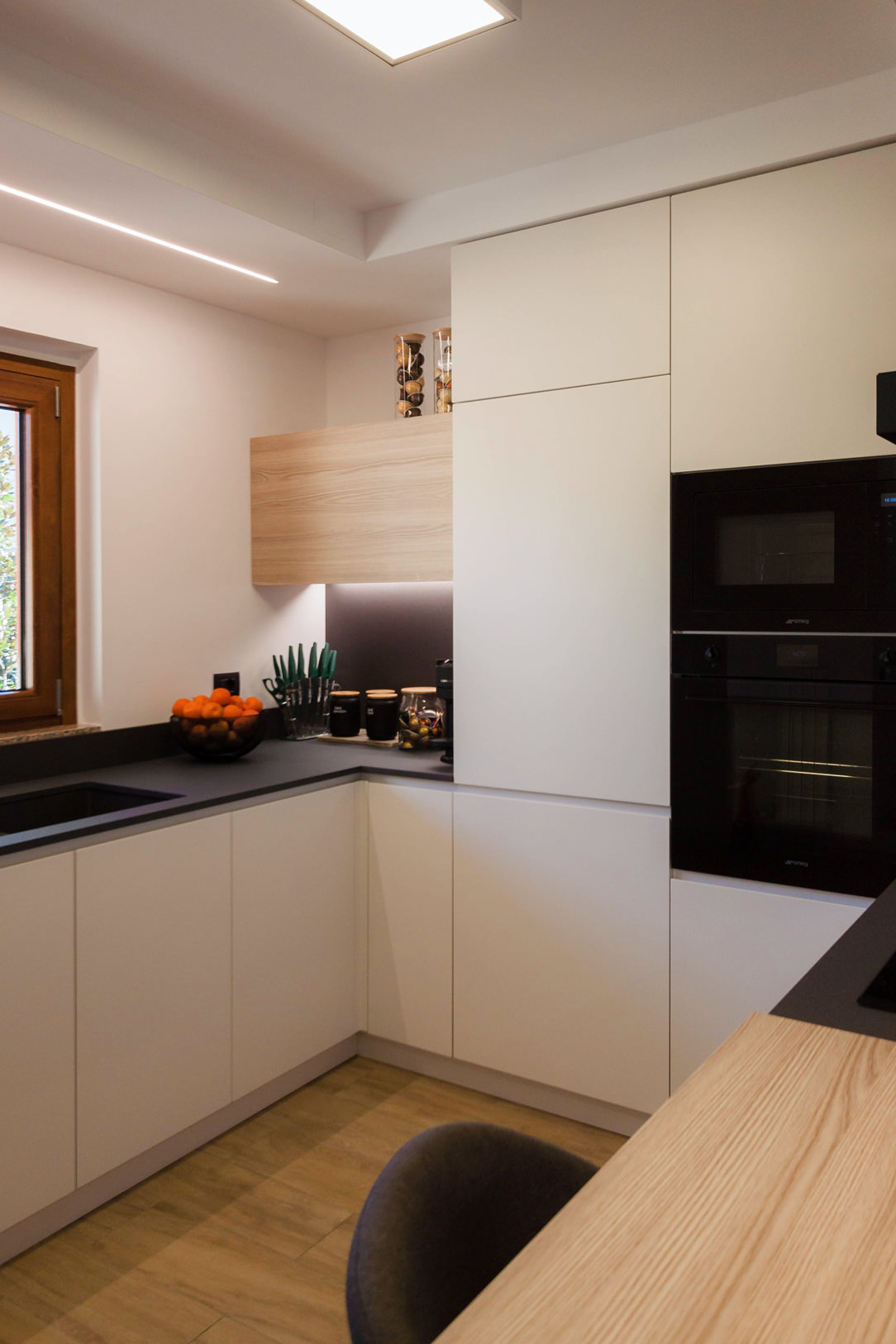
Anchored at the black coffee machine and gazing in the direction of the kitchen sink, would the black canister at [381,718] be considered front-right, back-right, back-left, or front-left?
front-right

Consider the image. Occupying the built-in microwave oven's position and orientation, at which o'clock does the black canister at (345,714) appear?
The black canister is roughly at 4 o'clock from the built-in microwave oven.

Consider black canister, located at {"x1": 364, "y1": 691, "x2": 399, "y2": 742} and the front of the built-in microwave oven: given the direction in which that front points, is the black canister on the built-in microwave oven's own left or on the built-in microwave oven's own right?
on the built-in microwave oven's own right

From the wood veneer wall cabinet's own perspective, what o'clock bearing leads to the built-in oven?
The built-in oven is roughly at 9 o'clock from the wood veneer wall cabinet.

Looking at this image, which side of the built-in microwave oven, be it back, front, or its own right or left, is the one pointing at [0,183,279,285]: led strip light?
right

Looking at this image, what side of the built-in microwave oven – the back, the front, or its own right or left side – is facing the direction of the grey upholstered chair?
front

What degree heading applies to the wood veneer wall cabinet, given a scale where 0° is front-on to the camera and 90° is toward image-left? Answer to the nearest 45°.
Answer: approximately 45°

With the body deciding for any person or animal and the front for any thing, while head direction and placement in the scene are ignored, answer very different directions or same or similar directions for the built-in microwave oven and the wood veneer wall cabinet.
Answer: same or similar directions

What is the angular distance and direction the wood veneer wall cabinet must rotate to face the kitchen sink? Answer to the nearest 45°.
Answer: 0° — it already faces it

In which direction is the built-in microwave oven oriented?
toward the camera

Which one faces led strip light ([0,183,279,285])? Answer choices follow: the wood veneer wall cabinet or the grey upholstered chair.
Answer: the wood veneer wall cabinet
